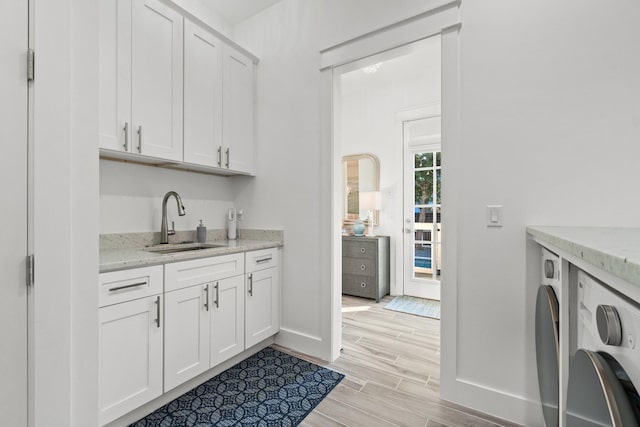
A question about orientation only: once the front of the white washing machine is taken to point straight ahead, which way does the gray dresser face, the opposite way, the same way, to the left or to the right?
to the left

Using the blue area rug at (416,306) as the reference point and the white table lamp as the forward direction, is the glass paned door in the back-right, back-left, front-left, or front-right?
front-right

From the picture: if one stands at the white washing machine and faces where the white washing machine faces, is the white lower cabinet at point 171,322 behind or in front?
in front

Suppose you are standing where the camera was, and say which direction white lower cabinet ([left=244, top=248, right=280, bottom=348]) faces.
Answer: facing the viewer and to the right of the viewer

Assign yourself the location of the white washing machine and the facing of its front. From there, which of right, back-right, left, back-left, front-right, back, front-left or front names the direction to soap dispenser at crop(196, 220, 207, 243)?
front

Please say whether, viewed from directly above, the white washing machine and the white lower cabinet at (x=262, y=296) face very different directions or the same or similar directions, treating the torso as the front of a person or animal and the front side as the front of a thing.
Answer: very different directions

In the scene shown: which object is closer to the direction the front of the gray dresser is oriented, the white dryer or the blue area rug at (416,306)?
the white dryer

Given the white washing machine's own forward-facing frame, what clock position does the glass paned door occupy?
The glass paned door is roughly at 2 o'clock from the white washing machine.

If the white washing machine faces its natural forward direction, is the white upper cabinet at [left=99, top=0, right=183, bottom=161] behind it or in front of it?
in front

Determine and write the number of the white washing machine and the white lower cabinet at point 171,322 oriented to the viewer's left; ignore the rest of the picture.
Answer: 1

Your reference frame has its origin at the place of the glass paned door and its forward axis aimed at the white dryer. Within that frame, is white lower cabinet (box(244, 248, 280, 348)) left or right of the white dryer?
right

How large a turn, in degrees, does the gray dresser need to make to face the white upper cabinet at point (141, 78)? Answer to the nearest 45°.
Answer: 0° — it already faces it

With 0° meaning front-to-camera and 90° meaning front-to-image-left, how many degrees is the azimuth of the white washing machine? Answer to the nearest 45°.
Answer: approximately 90°
